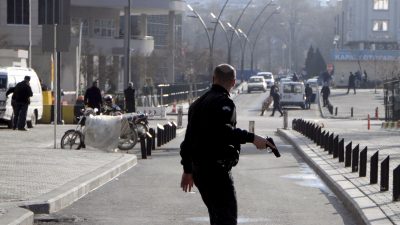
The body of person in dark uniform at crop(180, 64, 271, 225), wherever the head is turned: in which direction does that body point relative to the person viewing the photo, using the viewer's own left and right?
facing away from the viewer and to the right of the viewer

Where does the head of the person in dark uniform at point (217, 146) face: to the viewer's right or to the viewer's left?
to the viewer's right

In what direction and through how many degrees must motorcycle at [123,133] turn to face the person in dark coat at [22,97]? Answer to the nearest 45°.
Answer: approximately 45° to its right

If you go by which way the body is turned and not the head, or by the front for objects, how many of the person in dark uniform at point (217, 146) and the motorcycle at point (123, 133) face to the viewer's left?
1

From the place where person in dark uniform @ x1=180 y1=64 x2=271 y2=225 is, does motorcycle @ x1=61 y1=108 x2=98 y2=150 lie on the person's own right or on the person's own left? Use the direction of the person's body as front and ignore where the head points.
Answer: on the person's own left

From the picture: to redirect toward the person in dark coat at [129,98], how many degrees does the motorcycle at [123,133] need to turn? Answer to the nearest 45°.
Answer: approximately 90° to its right

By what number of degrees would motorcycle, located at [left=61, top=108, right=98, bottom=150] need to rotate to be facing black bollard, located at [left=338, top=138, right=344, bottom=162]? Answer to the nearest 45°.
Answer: approximately 135° to its left

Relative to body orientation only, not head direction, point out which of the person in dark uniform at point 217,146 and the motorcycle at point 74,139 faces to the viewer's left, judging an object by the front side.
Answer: the motorcycle

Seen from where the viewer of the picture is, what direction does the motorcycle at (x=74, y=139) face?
facing to the left of the viewer

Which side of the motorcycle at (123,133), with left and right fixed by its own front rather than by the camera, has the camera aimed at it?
left
